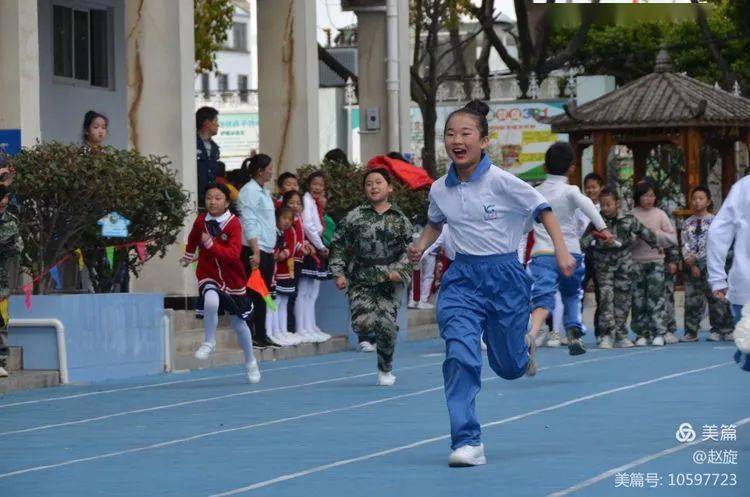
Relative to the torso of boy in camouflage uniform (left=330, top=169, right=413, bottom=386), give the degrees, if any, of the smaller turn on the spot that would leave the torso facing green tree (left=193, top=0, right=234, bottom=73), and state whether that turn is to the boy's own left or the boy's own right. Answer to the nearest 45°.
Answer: approximately 180°

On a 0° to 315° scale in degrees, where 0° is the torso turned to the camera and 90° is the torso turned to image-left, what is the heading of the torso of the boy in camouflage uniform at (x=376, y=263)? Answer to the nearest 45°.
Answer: approximately 0°

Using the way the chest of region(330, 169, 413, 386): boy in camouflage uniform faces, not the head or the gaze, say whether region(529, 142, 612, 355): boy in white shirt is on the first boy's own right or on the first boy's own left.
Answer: on the first boy's own left

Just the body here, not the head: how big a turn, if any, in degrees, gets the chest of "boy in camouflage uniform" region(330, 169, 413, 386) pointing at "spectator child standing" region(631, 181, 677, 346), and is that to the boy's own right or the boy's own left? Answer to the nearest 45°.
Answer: approximately 135° to the boy's own left

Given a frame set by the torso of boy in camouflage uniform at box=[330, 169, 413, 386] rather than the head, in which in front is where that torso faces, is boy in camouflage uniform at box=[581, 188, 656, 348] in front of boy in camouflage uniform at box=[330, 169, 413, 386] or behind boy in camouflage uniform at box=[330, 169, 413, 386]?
behind

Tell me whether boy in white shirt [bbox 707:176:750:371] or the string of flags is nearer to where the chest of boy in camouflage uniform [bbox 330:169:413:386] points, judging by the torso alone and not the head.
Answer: the boy in white shirt

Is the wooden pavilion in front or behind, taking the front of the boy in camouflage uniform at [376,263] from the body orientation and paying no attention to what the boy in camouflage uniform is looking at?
behind

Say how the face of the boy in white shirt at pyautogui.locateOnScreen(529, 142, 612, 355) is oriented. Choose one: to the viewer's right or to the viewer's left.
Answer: to the viewer's right

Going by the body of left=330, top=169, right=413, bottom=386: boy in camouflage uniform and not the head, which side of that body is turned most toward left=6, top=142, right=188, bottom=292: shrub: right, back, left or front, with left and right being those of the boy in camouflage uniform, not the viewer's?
right
